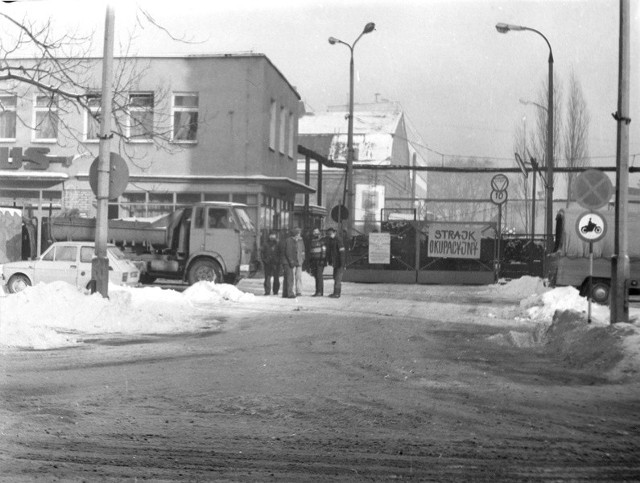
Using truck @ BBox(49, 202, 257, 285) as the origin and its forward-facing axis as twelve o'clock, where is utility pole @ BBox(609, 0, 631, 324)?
The utility pole is roughly at 2 o'clock from the truck.

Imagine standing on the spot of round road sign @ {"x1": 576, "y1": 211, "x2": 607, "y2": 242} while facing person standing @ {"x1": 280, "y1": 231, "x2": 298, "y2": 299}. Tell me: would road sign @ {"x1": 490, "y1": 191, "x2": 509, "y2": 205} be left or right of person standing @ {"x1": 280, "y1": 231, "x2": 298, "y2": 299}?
right

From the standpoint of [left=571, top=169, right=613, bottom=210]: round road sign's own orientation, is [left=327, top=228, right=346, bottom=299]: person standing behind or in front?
behind

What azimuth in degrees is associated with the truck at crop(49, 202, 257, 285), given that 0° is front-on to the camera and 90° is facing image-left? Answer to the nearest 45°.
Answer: approximately 270°

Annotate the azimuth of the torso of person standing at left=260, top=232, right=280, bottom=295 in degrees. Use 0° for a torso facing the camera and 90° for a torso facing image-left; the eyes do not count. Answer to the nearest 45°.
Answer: approximately 0°

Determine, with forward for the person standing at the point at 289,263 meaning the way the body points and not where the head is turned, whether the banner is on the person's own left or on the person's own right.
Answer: on the person's own left
